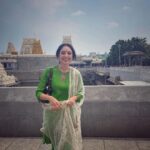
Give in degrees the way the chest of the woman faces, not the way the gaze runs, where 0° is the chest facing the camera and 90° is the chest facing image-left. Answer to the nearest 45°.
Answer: approximately 0°
